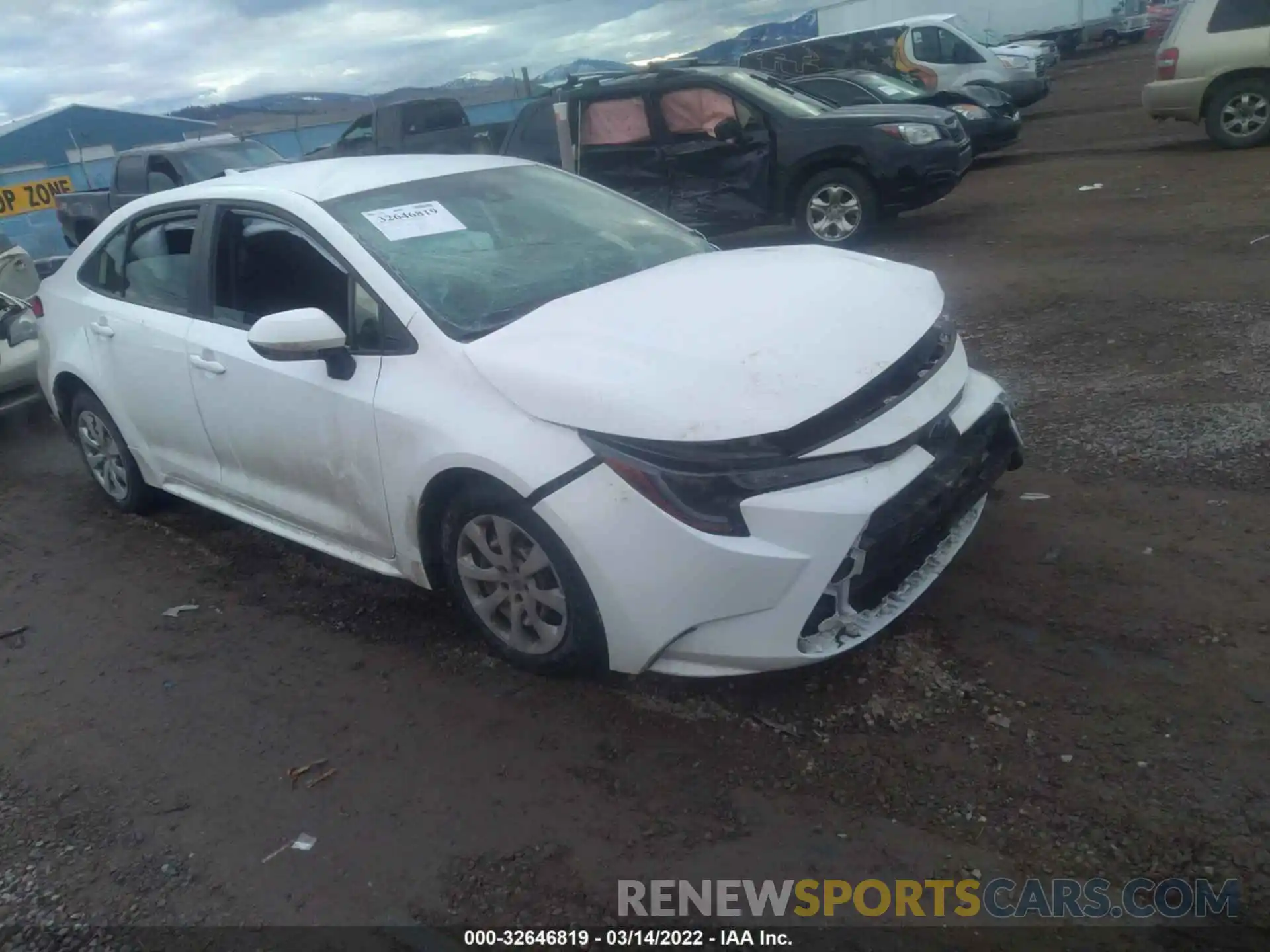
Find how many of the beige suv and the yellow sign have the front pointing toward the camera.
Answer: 1

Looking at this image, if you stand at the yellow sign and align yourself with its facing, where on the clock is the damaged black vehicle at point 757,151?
The damaged black vehicle is roughly at 11 o'clock from the yellow sign.

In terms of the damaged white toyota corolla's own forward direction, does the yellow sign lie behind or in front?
behind

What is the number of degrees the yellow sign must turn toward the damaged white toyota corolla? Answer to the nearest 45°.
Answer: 0° — it already faces it

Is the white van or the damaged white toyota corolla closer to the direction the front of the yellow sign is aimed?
the damaged white toyota corolla

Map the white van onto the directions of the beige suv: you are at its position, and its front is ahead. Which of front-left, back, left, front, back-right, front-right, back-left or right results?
back-left

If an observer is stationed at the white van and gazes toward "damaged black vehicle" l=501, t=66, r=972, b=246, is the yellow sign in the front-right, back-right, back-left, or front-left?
front-right

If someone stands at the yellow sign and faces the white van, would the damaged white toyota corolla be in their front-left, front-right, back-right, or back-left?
front-right

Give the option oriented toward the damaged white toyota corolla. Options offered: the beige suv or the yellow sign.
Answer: the yellow sign

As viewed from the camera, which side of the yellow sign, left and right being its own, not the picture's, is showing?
front
